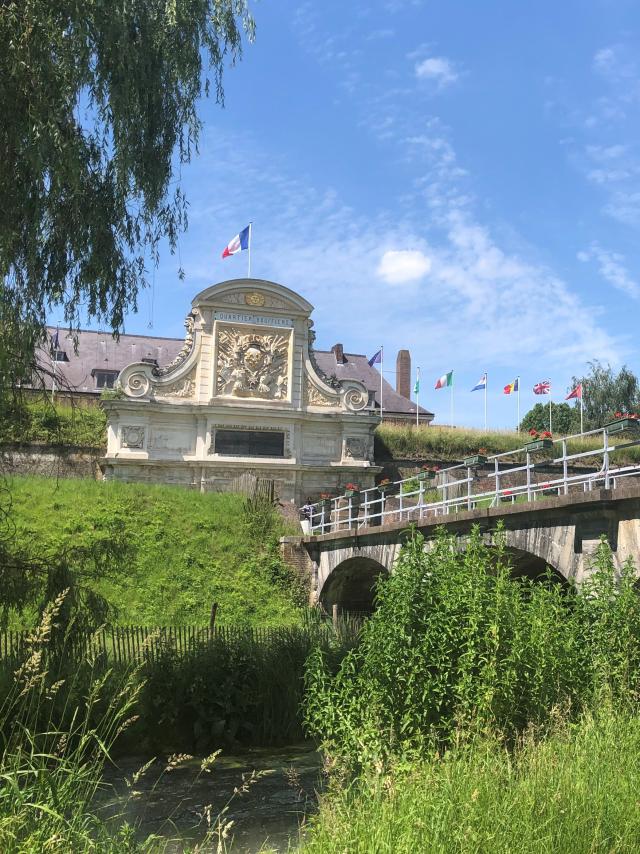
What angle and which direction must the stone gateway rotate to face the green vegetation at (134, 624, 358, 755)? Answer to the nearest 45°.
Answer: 0° — it already faces it

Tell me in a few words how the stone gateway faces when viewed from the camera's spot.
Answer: facing the viewer

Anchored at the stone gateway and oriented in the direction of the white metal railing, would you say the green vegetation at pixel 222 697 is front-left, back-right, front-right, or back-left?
front-right

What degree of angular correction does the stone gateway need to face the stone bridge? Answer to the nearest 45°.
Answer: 0° — it already faces it
